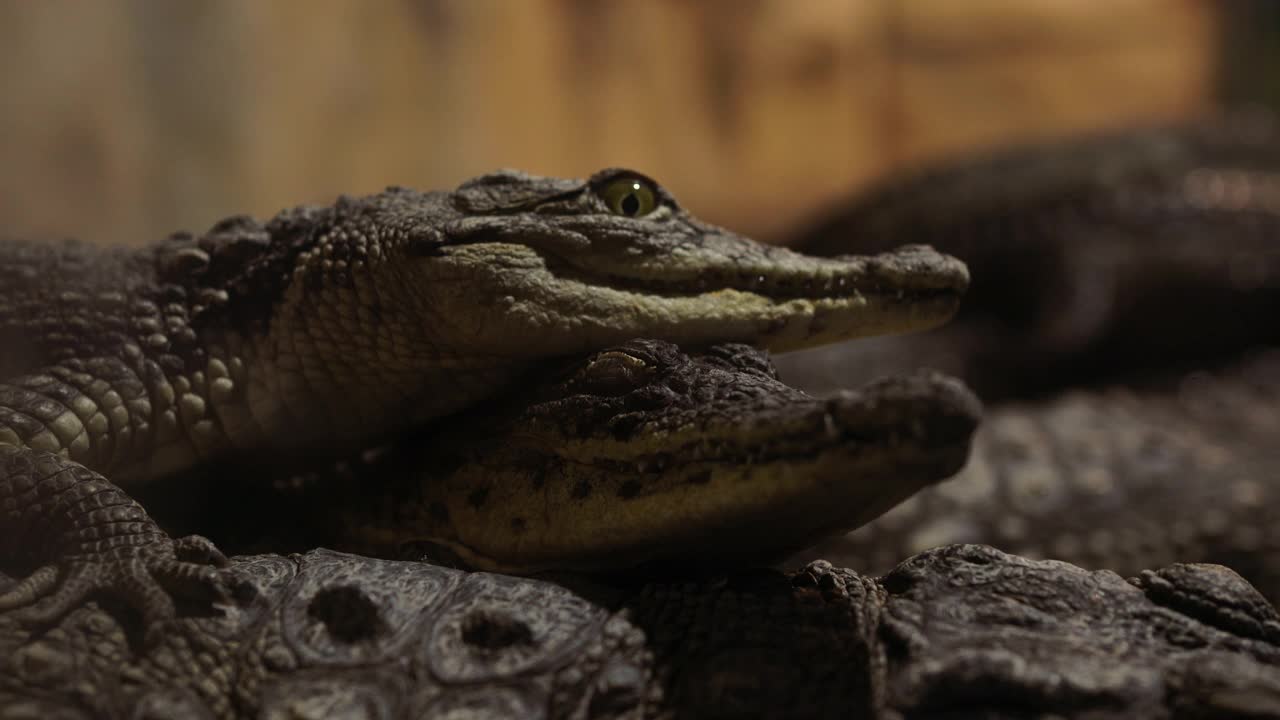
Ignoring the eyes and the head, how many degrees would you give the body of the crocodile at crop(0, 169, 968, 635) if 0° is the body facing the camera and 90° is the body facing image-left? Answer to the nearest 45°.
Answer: approximately 270°

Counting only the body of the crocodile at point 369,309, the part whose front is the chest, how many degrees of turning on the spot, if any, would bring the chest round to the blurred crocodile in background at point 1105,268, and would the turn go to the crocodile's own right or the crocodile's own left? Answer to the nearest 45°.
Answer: approximately 45° to the crocodile's own left
